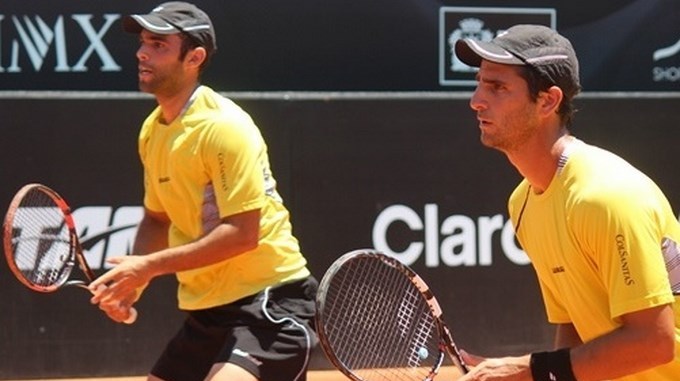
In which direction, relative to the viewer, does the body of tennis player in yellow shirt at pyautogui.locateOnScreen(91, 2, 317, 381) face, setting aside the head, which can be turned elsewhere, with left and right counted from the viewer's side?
facing the viewer and to the left of the viewer

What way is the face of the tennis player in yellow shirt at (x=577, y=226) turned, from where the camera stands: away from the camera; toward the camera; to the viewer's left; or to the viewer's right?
to the viewer's left

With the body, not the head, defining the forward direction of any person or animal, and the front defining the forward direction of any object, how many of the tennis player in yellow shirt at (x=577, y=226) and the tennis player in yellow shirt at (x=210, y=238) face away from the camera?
0

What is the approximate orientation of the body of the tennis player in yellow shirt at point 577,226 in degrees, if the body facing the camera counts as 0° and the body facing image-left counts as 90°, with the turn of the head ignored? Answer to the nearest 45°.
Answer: approximately 45°

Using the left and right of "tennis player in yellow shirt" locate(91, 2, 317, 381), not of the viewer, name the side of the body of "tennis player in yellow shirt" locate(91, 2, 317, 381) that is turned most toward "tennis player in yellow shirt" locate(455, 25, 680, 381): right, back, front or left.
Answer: left

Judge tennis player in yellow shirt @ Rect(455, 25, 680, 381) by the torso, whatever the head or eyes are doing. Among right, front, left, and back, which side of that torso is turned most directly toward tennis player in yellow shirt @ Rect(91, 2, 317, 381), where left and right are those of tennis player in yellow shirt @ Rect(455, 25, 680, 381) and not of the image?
right
